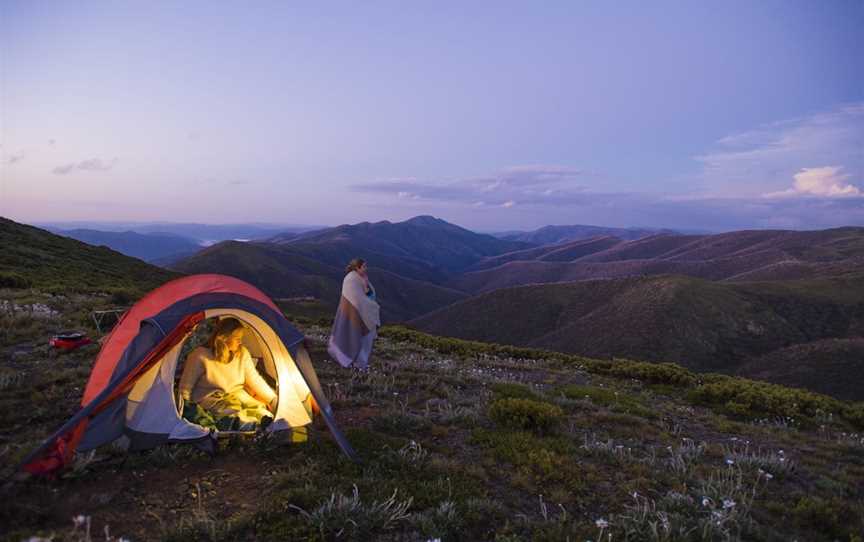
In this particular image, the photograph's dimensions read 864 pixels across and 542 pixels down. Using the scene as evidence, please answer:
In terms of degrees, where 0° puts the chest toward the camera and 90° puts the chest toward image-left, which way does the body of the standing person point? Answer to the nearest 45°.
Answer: approximately 270°

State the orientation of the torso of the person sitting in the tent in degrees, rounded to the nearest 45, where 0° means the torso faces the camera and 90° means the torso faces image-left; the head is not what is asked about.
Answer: approximately 315°

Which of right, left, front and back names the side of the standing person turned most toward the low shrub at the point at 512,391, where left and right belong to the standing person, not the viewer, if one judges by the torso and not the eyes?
front

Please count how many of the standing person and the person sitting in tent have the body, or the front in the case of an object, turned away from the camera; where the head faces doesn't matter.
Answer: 0

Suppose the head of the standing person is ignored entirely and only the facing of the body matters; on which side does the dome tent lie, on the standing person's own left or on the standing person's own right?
on the standing person's own right

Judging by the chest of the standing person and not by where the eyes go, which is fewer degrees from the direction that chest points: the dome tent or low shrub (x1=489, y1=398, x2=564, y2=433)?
the low shrub
